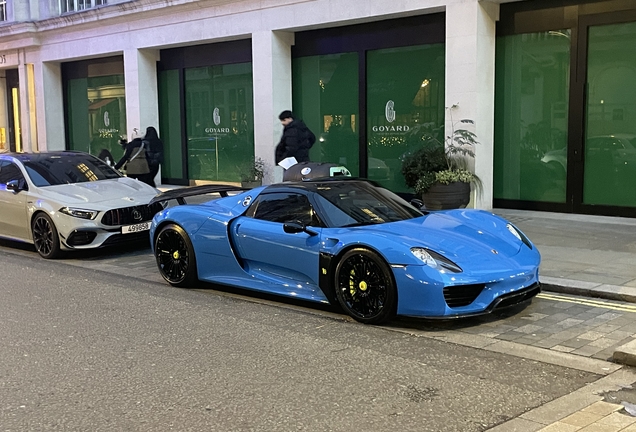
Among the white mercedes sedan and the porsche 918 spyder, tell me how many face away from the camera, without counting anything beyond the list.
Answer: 0

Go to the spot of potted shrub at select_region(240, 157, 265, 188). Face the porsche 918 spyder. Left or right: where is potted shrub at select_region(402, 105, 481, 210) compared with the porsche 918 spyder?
left

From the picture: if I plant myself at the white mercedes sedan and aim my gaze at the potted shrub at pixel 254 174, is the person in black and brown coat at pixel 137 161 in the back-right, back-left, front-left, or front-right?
front-left

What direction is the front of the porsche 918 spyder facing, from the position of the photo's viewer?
facing the viewer and to the right of the viewer

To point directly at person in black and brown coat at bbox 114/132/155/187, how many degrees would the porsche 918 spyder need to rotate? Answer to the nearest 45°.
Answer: approximately 180°

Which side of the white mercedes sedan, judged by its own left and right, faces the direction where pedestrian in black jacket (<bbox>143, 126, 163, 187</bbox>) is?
left

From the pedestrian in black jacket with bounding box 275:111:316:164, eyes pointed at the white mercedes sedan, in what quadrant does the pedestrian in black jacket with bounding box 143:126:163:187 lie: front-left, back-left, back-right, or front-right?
front-right

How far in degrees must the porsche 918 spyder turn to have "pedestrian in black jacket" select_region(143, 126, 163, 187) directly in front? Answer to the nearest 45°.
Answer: approximately 180°

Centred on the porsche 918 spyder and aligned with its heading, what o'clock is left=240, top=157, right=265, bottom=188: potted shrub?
The potted shrub is roughly at 7 o'clock from the porsche 918 spyder.

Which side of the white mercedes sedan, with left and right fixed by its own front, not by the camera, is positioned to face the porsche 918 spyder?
front

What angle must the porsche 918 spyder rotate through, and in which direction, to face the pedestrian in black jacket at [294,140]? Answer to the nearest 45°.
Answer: approximately 135° to its left

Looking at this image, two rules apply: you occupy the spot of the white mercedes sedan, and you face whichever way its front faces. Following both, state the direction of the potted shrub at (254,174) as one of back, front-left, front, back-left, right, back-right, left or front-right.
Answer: left

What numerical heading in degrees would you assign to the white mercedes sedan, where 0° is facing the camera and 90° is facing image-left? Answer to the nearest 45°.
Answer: approximately 315°

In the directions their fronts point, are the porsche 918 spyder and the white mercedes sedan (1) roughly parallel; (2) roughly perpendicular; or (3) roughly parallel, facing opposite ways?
roughly parallel
